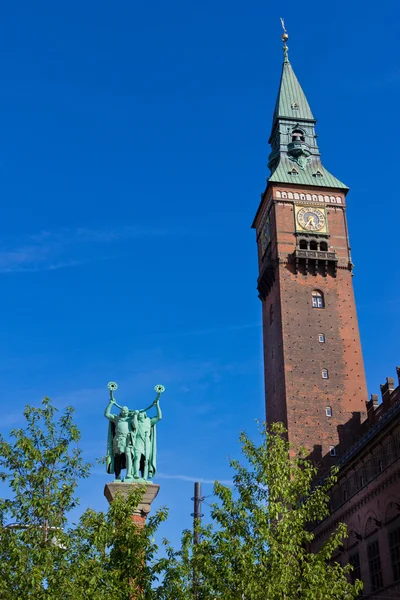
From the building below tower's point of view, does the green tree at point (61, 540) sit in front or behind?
in front

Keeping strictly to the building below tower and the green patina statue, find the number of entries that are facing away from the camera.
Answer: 0

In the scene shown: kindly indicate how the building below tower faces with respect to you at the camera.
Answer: facing the viewer and to the left of the viewer

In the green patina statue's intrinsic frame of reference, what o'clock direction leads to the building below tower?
The building below tower is roughly at 7 o'clock from the green patina statue.

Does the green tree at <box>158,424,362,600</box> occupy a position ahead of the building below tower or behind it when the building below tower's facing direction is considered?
ahead

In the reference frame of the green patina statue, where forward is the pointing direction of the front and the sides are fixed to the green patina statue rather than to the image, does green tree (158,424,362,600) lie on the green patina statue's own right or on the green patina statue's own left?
on the green patina statue's own left
